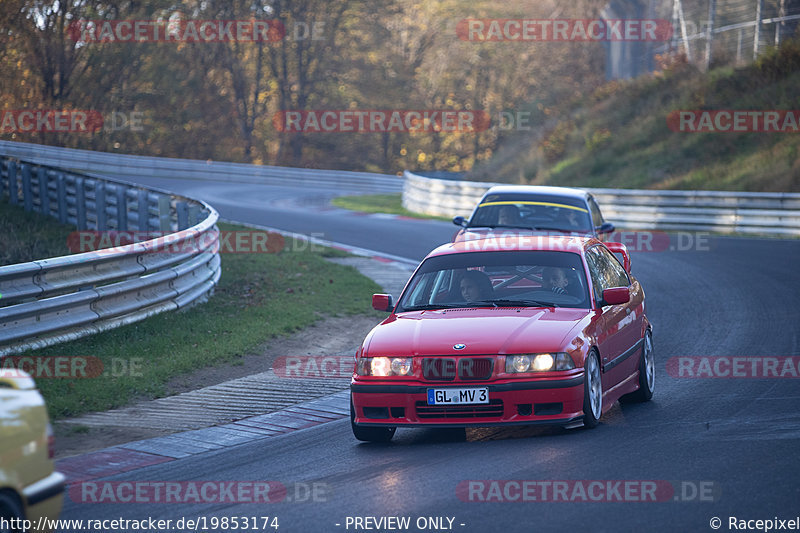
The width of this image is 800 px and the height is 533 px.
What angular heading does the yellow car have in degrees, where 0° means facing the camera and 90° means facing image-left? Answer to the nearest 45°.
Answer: approximately 45°

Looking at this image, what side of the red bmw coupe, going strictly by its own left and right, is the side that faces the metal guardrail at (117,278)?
right

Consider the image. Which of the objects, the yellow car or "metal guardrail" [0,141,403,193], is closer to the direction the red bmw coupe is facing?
the yellow car

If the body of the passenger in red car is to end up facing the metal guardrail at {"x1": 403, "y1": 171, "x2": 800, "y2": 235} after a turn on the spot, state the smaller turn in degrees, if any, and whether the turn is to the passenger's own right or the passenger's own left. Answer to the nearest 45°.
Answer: approximately 135° to the passenger's own right

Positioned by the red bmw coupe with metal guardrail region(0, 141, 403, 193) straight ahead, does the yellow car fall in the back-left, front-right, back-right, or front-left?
back-left

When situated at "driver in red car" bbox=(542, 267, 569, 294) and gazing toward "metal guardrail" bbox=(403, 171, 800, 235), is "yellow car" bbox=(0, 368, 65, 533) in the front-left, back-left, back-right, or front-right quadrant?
back-left

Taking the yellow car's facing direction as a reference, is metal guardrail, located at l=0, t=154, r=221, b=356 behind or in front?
behind

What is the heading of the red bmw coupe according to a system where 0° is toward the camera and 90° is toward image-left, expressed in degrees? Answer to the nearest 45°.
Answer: approximately 45°

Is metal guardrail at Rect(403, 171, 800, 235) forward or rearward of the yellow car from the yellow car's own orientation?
rearward

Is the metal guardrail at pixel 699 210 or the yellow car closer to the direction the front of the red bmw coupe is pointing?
the yellow car

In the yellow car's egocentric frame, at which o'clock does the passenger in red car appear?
The passenger in red car is roughly at 6 o'clock from the yellow car.

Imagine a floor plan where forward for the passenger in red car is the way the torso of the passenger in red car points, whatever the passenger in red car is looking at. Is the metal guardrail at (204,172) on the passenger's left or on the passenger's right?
on the passenger's right
